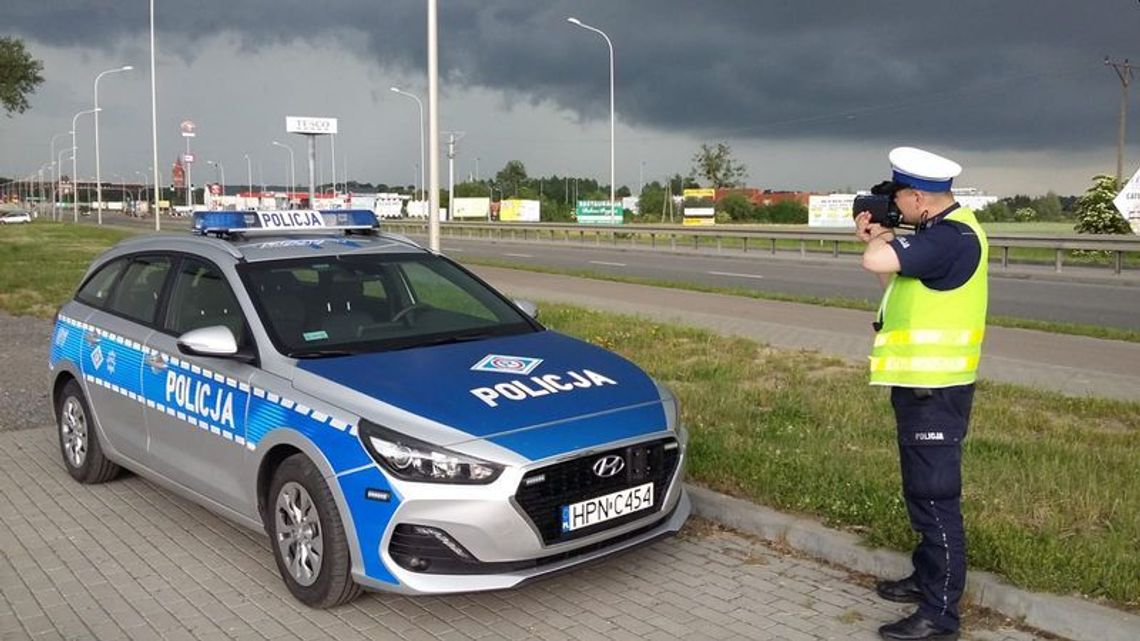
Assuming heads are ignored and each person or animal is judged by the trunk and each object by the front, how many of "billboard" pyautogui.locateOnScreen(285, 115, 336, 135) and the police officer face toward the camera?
1

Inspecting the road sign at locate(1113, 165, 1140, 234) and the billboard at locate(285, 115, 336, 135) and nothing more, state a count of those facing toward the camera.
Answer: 2

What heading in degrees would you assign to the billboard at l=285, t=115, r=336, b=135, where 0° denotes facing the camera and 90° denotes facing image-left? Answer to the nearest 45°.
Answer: approximately 0°

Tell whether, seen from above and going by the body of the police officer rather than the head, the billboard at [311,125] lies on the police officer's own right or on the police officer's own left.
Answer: on the police officer's own right

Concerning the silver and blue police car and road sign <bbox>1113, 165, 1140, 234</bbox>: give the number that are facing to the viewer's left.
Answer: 0

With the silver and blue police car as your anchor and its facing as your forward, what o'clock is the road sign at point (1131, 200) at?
The road sign is roughly at 9 o'clock from the silver and blue police car.

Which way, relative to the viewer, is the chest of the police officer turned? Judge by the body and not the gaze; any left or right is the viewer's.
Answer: facing to the left of the viewer

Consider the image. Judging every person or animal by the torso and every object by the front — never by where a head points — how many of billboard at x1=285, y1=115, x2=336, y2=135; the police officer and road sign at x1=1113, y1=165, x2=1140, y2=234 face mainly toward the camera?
2

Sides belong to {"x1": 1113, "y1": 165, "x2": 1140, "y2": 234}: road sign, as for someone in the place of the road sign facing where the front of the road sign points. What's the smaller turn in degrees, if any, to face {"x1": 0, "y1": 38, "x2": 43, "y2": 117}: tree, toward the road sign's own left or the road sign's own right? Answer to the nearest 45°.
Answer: approximately 90° to the road sign's own right

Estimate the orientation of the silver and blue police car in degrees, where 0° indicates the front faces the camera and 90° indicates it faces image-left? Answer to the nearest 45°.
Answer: approximately 315°

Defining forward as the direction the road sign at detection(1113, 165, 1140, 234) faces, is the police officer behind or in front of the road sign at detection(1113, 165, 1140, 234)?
in front
